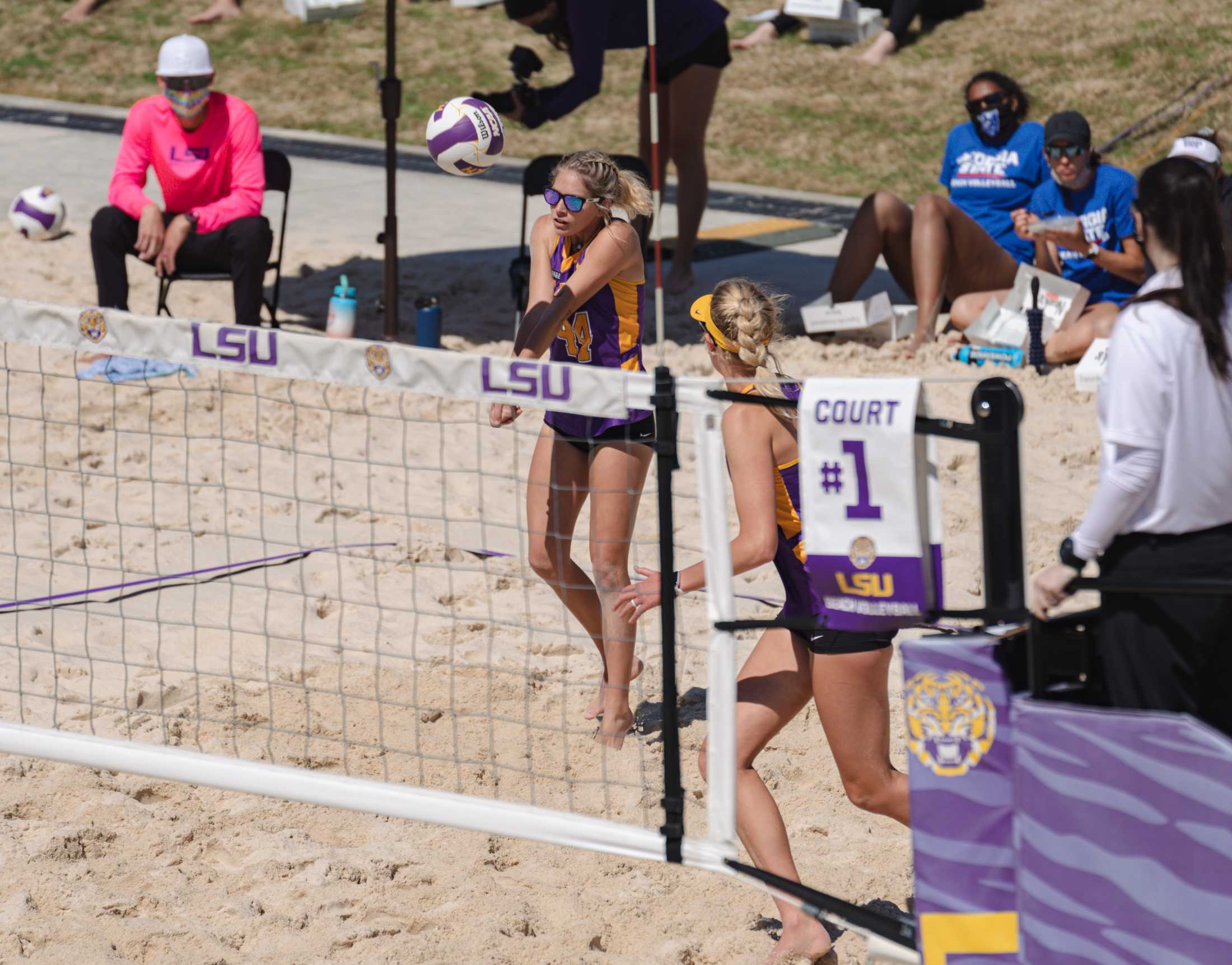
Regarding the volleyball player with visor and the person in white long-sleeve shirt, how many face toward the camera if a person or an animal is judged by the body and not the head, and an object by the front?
0

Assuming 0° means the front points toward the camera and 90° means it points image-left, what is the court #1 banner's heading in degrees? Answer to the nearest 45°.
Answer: approximately 0°

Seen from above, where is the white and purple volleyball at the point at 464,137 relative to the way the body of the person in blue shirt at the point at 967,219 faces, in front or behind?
in front

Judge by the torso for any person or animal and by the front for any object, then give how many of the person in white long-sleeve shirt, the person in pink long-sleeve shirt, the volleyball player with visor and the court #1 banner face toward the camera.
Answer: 2

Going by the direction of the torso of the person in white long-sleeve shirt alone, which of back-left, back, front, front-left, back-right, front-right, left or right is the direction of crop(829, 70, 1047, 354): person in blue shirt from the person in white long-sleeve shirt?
front-right

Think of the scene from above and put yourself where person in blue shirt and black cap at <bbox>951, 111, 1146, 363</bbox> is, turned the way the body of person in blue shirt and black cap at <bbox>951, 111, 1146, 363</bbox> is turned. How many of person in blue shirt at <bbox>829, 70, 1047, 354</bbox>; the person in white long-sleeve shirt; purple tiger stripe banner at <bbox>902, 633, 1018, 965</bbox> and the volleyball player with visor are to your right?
1

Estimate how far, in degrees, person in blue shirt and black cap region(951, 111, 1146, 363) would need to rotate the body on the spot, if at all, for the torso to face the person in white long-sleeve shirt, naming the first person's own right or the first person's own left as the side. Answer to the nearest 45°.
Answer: approximately 45° to the first person's own left

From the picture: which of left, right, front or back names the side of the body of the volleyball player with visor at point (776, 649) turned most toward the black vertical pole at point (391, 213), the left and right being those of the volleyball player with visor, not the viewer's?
front

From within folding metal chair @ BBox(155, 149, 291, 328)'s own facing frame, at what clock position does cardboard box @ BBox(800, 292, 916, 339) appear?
The cardboard box is roughly at 8 o'clock from the folding metal chair.

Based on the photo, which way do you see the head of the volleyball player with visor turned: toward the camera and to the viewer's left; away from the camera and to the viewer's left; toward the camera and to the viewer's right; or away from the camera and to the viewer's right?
away from the camera and to the viewer's left

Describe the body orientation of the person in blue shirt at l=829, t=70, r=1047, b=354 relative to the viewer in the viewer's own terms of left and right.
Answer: facing the viewer and to the left of the viewer

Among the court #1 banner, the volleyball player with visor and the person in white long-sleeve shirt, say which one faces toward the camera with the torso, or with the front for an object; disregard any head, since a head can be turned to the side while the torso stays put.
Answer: the court #1 banner

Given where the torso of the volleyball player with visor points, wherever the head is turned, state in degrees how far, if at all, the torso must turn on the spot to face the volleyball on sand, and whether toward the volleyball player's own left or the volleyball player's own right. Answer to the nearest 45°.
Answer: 0° — they already face it

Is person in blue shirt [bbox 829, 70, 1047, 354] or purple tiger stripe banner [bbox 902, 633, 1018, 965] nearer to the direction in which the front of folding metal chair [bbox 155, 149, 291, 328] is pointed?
the purple tiger stripe banner

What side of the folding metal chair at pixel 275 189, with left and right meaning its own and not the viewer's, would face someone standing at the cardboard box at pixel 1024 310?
left
